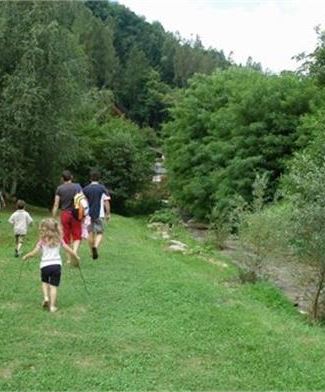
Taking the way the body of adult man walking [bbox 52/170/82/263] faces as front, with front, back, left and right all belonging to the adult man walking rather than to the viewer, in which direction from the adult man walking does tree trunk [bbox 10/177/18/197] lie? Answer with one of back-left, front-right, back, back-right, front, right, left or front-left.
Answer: front

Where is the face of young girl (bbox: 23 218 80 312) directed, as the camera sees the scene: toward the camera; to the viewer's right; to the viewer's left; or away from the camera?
away from the camera

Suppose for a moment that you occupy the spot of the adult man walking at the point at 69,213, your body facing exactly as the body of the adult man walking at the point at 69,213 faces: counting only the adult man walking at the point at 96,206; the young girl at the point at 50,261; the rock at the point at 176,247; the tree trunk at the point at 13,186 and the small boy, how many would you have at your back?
1

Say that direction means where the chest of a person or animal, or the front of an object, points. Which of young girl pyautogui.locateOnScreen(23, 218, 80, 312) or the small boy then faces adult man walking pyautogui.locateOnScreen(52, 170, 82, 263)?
the young girl

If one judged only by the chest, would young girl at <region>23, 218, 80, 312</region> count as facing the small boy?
yes

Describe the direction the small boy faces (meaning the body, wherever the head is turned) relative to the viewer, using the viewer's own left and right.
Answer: facing away from the viewer

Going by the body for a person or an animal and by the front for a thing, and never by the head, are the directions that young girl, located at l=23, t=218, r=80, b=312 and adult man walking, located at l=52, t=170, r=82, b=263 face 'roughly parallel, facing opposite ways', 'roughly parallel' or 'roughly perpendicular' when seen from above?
roughly parallel

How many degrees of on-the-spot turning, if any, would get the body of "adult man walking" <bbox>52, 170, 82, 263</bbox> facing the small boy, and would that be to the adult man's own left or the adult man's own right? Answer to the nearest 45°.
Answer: approximately 45° to the adult man's own left

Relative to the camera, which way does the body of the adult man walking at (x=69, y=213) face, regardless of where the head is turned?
away from the camera

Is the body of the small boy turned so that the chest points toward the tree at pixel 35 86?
yes

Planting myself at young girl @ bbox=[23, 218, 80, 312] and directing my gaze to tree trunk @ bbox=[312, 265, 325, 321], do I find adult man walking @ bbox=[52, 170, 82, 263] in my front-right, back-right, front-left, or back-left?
back-left

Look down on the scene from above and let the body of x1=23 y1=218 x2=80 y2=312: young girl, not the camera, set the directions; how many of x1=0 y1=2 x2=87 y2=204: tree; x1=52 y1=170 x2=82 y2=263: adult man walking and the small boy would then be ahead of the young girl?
3

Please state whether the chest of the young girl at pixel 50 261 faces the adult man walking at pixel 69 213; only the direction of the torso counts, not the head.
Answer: yes

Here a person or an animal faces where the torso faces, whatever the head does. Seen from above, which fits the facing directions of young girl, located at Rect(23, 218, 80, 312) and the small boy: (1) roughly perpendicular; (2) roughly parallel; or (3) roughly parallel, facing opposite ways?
roughly parallel

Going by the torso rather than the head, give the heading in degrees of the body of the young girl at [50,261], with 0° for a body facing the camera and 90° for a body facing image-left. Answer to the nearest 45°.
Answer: approximately 180°

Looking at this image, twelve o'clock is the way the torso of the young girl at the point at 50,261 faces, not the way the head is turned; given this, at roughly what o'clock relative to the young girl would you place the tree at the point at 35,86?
The tree is roughly at 12 o'clock from the young girl.
